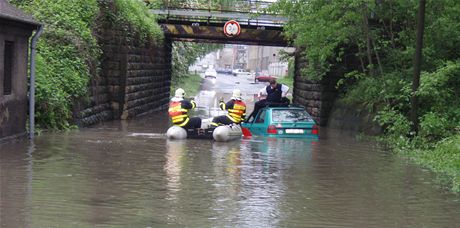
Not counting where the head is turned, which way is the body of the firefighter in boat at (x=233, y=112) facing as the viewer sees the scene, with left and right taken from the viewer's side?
facing away from the viewer and to the left of the viewer

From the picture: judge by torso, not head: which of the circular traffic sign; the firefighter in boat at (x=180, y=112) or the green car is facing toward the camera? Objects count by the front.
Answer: the circular traffic sign

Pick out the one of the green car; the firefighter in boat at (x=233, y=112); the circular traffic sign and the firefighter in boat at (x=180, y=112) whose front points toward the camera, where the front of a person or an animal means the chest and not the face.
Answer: the circular traffic sign

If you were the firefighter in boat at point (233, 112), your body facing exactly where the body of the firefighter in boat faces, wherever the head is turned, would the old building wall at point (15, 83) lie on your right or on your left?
on your left

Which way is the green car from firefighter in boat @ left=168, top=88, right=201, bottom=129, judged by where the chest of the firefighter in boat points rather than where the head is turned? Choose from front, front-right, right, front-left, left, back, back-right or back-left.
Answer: front-right

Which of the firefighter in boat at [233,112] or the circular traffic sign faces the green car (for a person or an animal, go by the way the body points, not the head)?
the circular traffic sign

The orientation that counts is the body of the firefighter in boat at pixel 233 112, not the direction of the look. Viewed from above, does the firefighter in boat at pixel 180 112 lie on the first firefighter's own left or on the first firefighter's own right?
on the first firefighter's own left

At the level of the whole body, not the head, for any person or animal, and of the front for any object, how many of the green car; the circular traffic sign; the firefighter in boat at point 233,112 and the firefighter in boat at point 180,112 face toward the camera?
1

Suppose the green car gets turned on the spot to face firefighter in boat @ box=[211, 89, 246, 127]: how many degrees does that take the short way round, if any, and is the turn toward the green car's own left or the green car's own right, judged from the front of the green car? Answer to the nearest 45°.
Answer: approximately 45° to the green car's own left

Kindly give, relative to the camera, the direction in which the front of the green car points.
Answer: facing away from the viewer and to the left of the viewer

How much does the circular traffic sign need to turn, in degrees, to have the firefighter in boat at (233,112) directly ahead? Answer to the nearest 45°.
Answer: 0° — it already faces them

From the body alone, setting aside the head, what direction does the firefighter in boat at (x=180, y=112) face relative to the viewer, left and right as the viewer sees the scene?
facing away from the viewer and to the right of the viewer

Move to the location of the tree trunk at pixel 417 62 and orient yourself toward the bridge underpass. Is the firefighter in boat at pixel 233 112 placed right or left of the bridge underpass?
left
